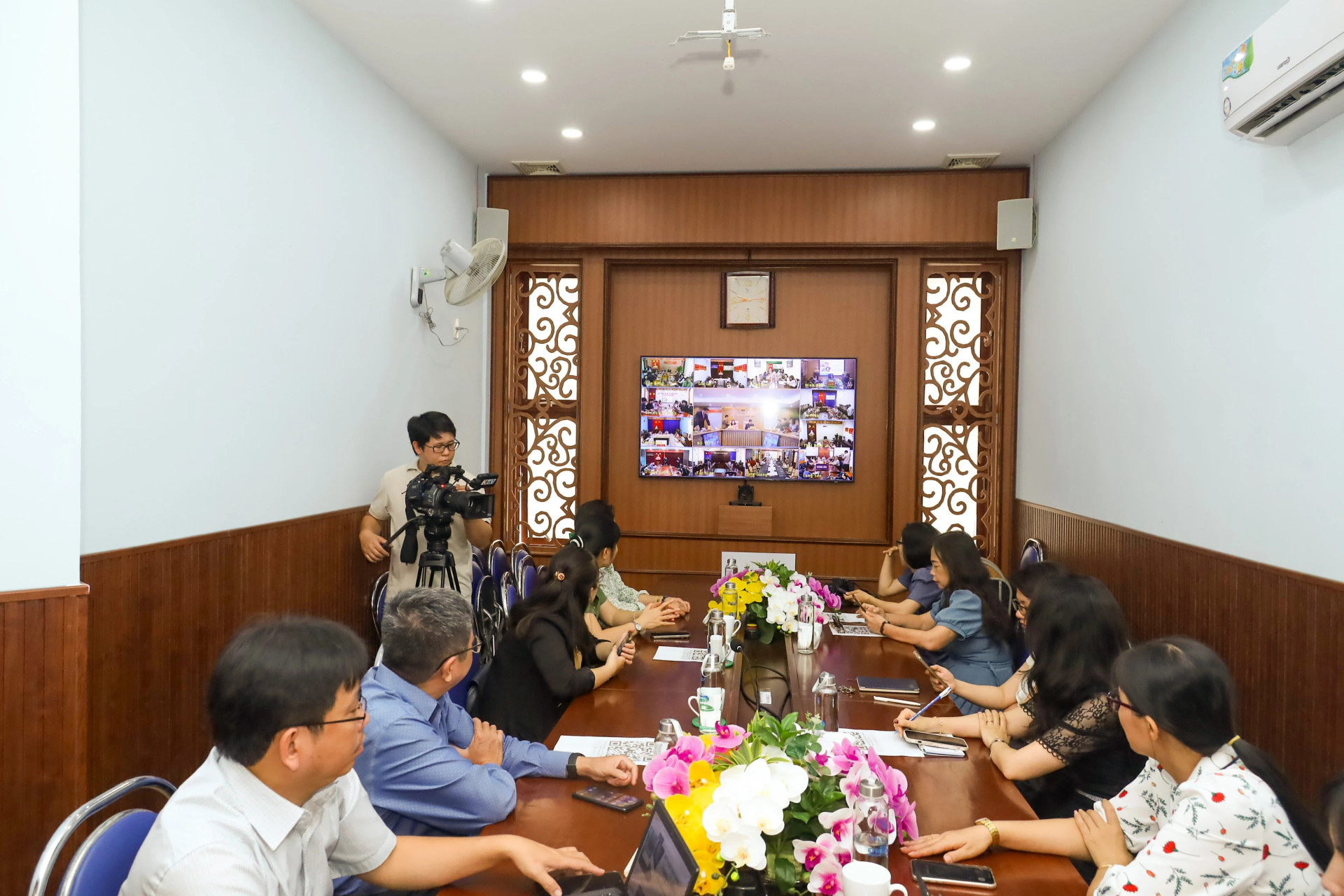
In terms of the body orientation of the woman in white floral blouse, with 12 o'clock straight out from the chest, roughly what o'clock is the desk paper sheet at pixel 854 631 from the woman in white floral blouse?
The desk paper sheet is roughly at 2 o'clock from the woman in white floral blouse.

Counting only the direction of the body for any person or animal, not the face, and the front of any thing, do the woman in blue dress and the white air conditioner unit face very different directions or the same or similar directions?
same or similar directions

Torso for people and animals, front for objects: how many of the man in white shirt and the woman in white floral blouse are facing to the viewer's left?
1

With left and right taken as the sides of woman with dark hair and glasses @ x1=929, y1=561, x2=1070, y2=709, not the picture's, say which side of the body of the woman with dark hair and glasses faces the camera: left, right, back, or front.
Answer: left

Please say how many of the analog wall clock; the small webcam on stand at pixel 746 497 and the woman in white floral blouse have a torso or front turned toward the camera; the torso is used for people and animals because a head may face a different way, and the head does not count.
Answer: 2

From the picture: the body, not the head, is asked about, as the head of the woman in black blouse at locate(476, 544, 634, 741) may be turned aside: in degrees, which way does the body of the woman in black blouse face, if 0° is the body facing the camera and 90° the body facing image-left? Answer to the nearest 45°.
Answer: approximately 225°

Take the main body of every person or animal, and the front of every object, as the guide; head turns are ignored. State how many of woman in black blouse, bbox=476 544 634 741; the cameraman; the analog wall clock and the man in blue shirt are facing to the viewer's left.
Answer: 0

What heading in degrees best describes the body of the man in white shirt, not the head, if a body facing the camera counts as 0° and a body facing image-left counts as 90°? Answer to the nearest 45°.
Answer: approximately 270°

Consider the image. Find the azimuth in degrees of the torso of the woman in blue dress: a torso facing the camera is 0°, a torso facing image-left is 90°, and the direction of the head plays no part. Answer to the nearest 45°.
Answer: approximately 90°

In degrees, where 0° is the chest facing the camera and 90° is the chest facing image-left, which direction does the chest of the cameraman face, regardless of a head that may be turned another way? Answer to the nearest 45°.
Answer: approximately 315°

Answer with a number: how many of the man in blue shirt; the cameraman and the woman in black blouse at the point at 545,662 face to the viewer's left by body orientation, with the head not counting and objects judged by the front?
0

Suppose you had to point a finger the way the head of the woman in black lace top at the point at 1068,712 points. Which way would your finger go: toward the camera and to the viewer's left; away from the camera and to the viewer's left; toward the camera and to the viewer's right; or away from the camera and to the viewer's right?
away from the camera and to the viewer's left

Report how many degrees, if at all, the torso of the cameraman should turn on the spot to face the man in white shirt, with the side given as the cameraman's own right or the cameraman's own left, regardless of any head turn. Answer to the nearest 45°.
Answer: approximately 45° to the cameraman's own right

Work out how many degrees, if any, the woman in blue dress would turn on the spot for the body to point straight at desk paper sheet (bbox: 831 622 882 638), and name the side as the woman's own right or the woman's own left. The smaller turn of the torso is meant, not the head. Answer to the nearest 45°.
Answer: approximately 45° to the woman's own right

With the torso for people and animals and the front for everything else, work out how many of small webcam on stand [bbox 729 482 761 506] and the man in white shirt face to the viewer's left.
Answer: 0

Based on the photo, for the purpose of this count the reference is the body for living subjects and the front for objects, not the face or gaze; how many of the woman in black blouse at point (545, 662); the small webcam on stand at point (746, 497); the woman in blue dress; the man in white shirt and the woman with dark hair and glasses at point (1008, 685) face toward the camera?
1

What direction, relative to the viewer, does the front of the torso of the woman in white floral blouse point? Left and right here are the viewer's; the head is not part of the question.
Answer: facing to the left of the viewer

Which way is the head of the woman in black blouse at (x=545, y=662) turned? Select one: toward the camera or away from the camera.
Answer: away from the camera
